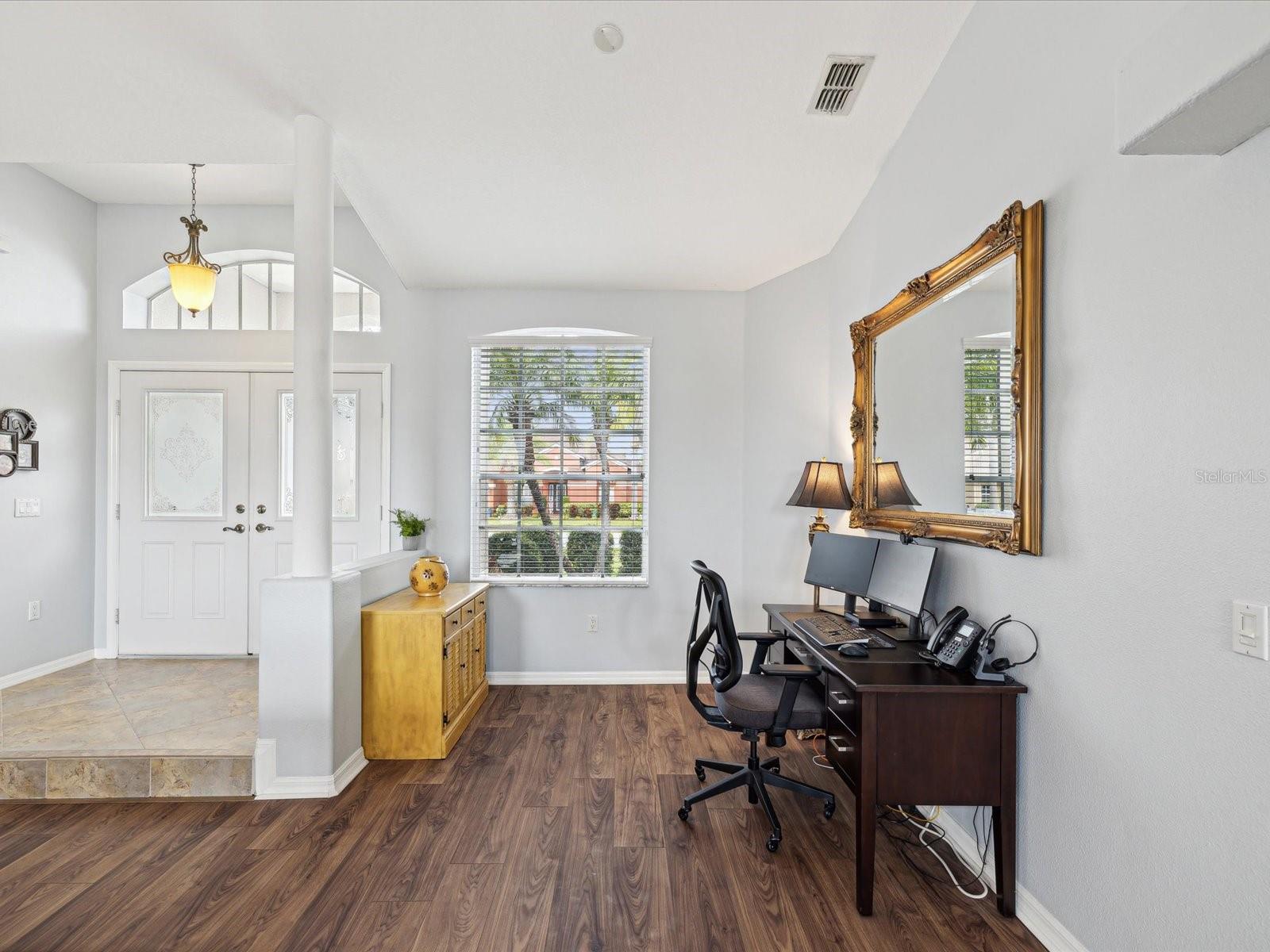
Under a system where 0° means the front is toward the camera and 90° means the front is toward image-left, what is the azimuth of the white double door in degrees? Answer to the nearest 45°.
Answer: approximately 0°

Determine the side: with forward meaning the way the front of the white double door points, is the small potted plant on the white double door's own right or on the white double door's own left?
on the white double door's own left

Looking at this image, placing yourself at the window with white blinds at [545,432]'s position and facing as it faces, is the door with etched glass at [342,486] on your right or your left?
on your right

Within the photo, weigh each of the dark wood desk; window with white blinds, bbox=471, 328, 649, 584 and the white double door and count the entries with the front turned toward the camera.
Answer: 2

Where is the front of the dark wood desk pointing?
to the viewer's left

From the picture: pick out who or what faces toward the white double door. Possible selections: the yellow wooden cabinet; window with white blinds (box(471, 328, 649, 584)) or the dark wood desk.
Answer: the dark wood desk
